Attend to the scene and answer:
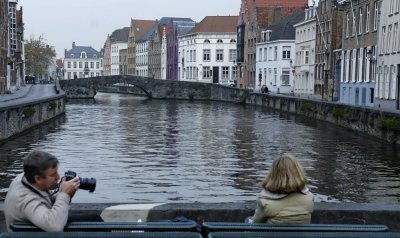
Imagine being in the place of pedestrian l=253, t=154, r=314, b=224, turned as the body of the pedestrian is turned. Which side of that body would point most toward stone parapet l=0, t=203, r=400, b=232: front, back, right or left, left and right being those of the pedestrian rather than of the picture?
front

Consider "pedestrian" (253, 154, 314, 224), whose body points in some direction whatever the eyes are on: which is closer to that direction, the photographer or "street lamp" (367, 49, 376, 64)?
the street lamp

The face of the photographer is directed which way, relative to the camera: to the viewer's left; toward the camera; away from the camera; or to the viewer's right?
to the viewer's right

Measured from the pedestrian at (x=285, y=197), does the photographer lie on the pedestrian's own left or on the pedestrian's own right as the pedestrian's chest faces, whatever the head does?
on the pedestrian's own left

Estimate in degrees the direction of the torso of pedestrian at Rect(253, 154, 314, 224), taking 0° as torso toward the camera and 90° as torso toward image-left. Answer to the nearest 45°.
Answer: approximately 180°

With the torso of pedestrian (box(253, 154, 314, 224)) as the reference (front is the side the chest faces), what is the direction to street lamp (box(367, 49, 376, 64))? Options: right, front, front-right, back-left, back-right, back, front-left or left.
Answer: front

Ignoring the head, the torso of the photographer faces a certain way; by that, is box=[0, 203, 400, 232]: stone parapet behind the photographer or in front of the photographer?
in front

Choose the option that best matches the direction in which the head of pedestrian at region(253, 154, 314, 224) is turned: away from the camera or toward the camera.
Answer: away from the camera

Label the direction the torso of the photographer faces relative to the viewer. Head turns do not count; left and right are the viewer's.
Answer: facing to the right of the viewer
